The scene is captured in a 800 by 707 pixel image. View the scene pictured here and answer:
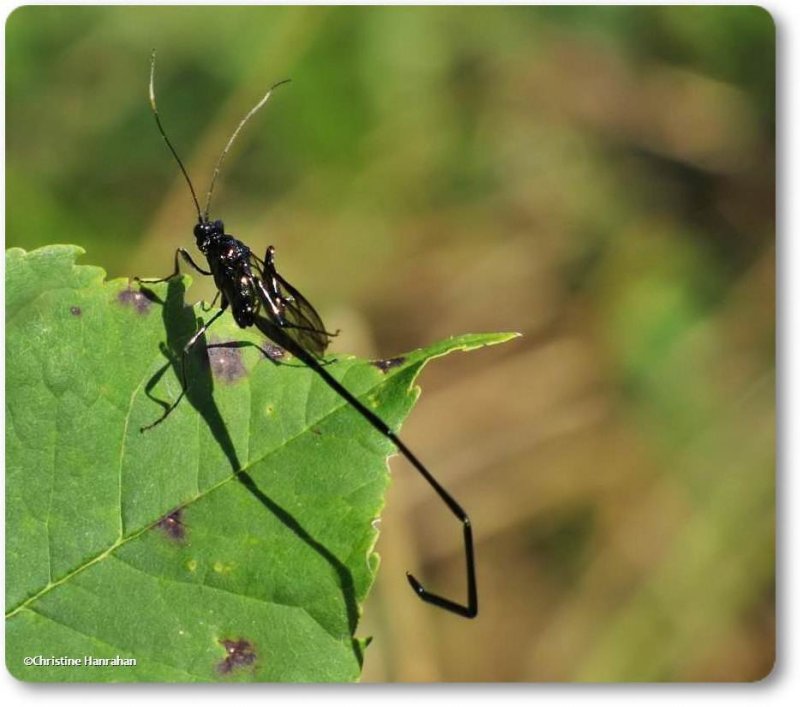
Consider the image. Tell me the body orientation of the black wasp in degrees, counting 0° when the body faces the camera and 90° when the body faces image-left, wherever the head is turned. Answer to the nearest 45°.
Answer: approximately 135°
